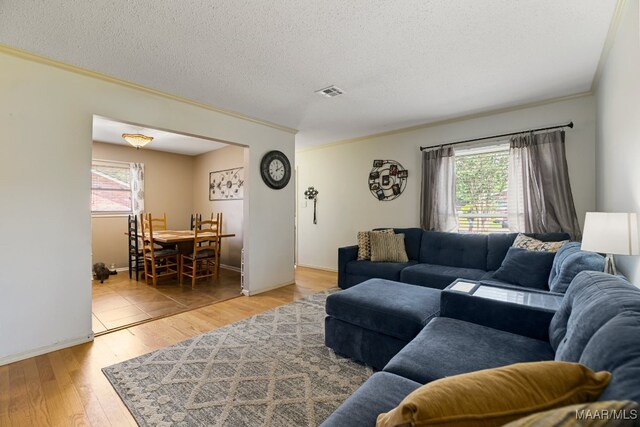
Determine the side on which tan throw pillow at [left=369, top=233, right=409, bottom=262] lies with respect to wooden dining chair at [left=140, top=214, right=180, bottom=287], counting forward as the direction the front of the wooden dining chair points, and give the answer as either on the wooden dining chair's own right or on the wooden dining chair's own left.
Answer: on the wooden dining chair's own right

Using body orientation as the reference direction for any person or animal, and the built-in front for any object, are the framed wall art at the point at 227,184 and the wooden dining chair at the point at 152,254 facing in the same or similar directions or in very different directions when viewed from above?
very different directions

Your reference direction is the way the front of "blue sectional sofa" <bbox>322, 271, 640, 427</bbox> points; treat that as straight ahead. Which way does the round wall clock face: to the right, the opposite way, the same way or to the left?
the opposite way

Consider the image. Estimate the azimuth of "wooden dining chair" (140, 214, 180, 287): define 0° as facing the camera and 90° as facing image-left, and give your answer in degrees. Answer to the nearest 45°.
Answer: approximately 225°

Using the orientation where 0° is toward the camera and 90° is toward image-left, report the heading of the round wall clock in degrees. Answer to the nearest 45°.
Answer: approximately 315°

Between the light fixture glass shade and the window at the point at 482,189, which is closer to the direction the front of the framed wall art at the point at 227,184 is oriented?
the light fixture glass shade

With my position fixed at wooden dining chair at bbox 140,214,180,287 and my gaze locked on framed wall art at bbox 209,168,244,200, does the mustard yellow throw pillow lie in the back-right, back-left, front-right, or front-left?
back-right

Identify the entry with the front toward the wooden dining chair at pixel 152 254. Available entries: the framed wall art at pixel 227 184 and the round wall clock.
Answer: the framed wall art

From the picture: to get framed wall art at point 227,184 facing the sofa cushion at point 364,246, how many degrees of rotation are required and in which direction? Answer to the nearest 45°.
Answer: approximately 90° to its left

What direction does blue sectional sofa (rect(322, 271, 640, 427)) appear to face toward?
to the viewer's left

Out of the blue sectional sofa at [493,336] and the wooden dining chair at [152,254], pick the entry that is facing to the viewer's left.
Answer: the blue sectional sofa

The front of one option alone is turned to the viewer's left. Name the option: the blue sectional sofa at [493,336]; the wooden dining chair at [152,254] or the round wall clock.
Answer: the blue sectional sofa

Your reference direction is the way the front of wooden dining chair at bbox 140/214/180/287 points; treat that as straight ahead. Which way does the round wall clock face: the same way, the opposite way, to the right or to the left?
to the right
